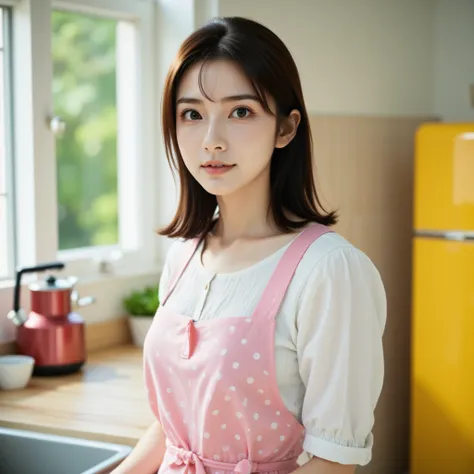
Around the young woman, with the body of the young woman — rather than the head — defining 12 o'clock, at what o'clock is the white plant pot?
The white plant pot is roughly at 4 o'clock from the young woman.

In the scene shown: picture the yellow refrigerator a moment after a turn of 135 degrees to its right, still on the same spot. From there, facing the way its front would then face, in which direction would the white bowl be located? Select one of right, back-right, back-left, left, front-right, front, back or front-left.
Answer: left

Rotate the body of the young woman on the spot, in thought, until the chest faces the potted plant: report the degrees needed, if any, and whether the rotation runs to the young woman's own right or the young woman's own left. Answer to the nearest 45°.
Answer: approximately 135° to the young woman's own right

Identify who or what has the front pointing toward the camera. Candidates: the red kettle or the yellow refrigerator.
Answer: the yellow refrigerator

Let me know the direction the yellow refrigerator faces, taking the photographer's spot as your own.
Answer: facing the viewer

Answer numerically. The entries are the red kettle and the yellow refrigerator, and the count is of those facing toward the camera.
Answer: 1

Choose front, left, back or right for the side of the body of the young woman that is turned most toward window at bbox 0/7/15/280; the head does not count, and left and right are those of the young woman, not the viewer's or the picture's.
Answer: right

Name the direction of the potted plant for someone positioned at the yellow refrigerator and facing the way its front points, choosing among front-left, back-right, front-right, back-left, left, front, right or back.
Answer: front-right

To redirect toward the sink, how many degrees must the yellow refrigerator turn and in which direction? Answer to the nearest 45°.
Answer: approximately 45° to its right

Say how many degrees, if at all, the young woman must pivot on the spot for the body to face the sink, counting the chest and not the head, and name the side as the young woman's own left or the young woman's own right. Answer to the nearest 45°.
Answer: approximately 90° to the young woman's own right

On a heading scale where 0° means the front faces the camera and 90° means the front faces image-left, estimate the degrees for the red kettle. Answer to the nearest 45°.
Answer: approximately 270°

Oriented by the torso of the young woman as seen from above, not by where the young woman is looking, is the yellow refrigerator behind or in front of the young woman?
behind

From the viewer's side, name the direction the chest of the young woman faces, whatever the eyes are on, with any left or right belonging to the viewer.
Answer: facing the viewer and to the left of the viewer
